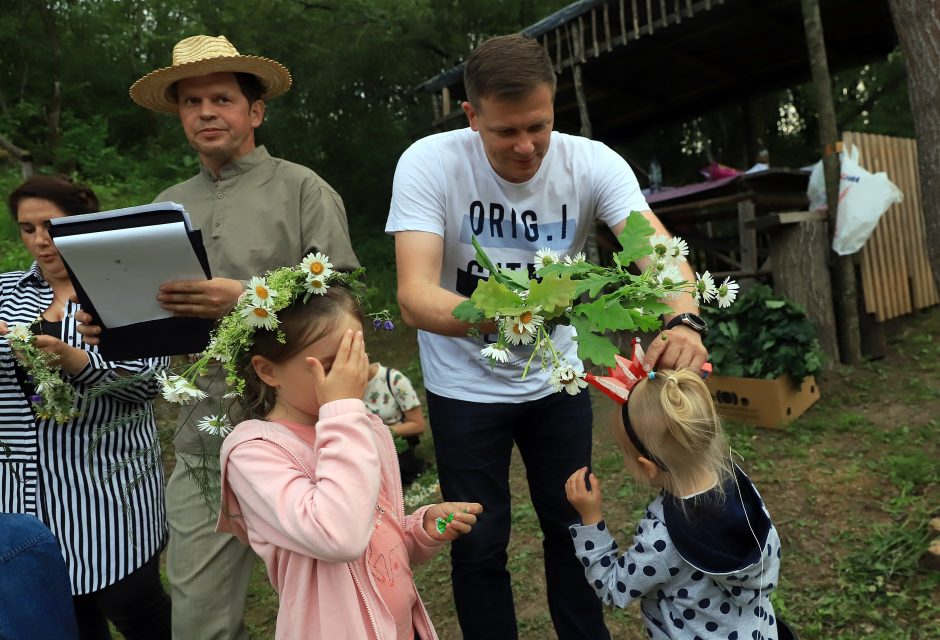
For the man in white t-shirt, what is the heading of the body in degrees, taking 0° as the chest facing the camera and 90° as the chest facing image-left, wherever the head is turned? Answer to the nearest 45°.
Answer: approximately 0°

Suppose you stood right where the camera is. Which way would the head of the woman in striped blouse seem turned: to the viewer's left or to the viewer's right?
to the viewer's right

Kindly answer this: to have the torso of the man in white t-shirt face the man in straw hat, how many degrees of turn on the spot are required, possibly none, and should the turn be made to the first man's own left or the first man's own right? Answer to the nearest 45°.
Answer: approximately 90° to the first man's own right

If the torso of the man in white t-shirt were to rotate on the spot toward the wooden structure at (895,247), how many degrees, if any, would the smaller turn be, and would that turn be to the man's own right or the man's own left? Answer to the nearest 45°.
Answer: approximately 135° to the man's own left

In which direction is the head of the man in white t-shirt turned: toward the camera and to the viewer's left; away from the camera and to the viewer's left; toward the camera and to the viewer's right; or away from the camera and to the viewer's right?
toward the camera and to the viewer's right

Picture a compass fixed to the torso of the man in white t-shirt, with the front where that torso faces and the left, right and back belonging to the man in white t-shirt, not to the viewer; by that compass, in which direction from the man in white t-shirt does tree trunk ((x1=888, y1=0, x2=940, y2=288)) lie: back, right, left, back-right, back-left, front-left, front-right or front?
back-left

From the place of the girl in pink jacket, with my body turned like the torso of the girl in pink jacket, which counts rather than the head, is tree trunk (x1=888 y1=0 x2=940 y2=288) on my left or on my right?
on my left
